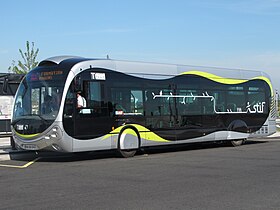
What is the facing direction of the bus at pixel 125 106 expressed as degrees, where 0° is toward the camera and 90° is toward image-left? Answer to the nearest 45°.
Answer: approximately 45°
